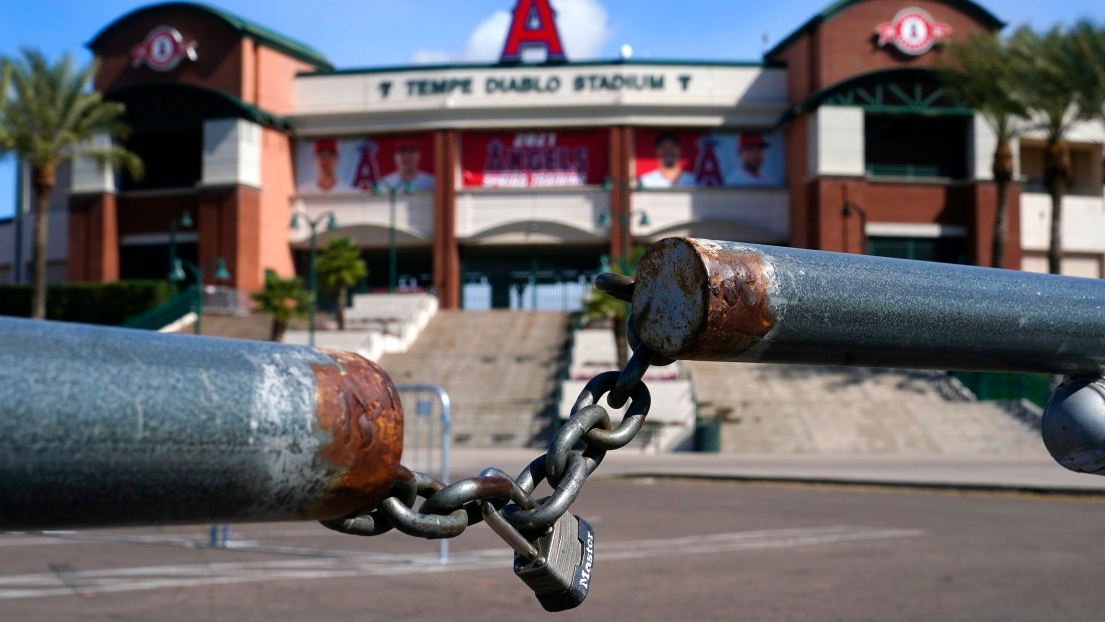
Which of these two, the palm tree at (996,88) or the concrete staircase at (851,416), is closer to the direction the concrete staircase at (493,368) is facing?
the concrete staircase

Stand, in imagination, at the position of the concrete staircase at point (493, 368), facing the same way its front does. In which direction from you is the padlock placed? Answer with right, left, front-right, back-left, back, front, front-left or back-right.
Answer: front

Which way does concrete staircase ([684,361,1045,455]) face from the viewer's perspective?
toward the camera

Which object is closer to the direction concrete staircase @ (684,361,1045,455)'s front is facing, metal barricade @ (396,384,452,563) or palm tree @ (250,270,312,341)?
the metal barricade

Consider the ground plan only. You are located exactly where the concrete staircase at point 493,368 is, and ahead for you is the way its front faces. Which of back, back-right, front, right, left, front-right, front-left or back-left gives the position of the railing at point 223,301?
back-right

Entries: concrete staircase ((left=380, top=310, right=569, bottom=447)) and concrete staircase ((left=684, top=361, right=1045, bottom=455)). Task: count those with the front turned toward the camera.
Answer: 2

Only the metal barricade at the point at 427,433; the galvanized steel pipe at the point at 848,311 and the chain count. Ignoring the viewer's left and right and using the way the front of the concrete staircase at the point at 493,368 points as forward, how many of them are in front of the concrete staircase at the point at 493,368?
3

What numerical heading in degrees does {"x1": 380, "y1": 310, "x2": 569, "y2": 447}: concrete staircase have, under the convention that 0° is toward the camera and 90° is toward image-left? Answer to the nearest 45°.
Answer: approximately 0°

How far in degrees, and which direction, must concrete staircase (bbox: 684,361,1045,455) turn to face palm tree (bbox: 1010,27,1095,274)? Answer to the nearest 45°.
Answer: approximately 135° to its left

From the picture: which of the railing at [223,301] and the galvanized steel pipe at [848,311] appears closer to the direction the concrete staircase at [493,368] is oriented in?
the galvanized steel pipe

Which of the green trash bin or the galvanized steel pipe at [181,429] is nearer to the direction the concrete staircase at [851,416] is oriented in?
the galvanized steel pipe

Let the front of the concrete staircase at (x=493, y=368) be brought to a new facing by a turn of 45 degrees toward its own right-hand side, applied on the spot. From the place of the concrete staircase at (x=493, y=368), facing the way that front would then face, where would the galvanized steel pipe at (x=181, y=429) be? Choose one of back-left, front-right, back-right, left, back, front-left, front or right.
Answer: front-left
